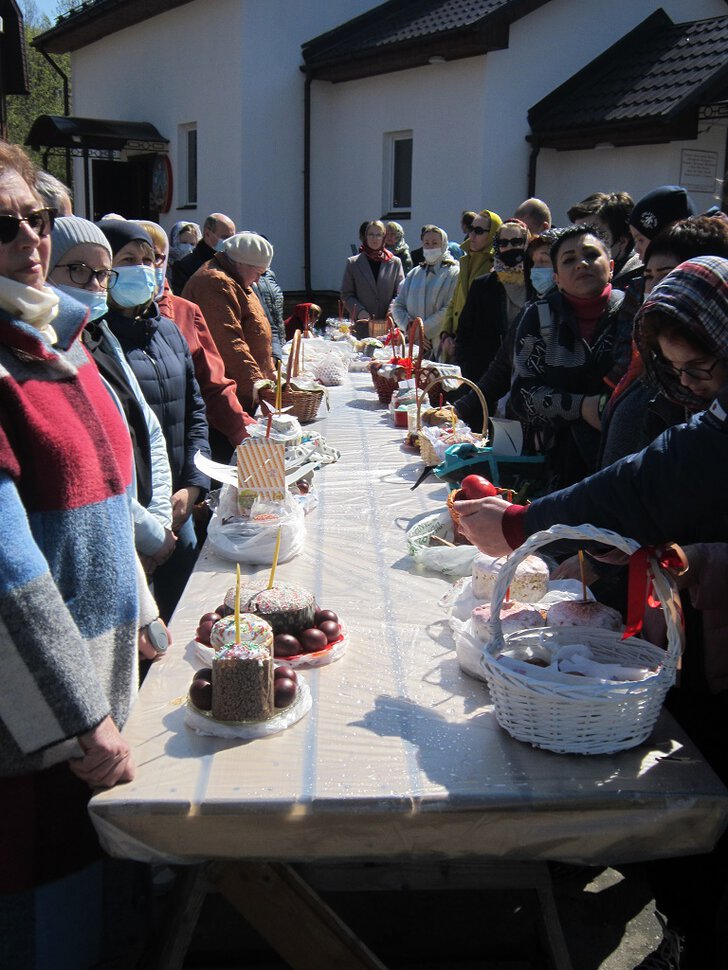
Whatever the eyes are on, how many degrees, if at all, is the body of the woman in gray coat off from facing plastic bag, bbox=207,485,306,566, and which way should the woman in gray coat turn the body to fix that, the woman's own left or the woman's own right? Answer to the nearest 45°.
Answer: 0° — they already face it

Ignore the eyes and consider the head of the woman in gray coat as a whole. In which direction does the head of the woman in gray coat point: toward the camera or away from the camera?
toward the camera

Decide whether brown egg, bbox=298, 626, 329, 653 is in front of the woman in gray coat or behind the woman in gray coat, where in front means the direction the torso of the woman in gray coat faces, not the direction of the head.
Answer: in front

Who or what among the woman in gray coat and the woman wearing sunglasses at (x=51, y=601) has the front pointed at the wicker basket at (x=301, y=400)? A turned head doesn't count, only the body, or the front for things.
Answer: the woman in gray coat

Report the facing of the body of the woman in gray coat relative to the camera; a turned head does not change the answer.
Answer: toward the camera

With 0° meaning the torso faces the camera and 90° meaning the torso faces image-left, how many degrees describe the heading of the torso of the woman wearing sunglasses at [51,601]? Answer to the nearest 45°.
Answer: approximately 315°

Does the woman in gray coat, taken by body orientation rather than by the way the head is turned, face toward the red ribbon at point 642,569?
yes

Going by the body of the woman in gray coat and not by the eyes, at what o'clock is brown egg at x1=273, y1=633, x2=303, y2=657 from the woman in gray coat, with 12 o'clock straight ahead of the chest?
The brown egg is roughly at 12 o'clock from the woman in gray coat.

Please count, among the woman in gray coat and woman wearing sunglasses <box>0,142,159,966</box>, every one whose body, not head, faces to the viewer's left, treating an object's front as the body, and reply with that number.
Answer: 0

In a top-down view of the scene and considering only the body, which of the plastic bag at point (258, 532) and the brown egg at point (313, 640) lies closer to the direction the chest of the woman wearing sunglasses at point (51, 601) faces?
the brown egg

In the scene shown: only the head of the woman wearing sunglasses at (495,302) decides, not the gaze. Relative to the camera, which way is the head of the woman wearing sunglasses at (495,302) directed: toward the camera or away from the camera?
toward the camera

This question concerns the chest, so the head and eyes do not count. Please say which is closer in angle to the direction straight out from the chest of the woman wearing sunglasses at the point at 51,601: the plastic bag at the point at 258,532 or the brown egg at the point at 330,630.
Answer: the brown egg

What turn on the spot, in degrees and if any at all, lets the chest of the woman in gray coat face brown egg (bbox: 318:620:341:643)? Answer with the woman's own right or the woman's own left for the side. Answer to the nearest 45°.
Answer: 0° — they already face it

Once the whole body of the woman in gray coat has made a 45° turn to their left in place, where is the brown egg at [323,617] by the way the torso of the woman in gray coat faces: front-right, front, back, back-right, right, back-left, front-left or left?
front-right

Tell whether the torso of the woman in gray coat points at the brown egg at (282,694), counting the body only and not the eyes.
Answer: yes
